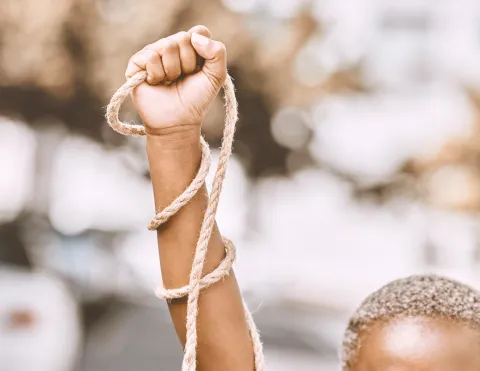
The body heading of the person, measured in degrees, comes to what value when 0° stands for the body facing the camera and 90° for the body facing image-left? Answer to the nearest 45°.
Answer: approximately 0°
